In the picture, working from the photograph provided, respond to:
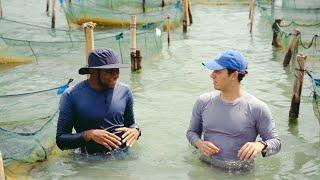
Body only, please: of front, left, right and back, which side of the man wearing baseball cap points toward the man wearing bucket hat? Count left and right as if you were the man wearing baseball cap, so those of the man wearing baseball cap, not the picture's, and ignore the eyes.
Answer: right

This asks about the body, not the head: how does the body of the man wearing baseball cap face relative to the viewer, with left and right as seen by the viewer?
facing the viewer

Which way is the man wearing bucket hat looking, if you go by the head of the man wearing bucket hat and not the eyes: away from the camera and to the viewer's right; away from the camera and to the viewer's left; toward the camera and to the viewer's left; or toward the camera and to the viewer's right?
toward the camera and to the viewer's right

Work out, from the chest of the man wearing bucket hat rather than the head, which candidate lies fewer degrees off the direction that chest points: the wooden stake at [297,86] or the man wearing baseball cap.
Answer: the man wearing baseball cap

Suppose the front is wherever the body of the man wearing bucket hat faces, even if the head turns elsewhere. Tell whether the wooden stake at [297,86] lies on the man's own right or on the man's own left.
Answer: on the man's own left

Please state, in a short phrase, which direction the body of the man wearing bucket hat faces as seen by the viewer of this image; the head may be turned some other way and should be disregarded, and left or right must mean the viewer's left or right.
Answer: facing the viewer and to the right of the viewer

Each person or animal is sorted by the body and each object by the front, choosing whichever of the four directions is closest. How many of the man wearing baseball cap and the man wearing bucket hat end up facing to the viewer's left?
0

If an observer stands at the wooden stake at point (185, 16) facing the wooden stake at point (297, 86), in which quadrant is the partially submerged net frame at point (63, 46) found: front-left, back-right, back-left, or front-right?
front-right

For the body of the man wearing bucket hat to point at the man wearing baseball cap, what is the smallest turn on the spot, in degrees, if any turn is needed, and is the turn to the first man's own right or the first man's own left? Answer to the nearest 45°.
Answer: approximately 45° to the first man's own left

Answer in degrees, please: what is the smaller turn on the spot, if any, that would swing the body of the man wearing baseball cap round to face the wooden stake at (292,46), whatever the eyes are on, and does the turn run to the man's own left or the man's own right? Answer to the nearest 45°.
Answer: approximately 180°

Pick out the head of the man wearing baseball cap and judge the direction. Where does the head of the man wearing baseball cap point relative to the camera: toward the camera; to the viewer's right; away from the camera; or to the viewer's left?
to the viewer's left

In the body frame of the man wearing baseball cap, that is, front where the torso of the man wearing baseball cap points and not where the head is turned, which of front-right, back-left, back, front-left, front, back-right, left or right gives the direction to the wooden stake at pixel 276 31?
back

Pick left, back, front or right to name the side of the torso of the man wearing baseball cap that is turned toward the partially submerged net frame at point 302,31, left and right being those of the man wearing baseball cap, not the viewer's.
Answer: back
